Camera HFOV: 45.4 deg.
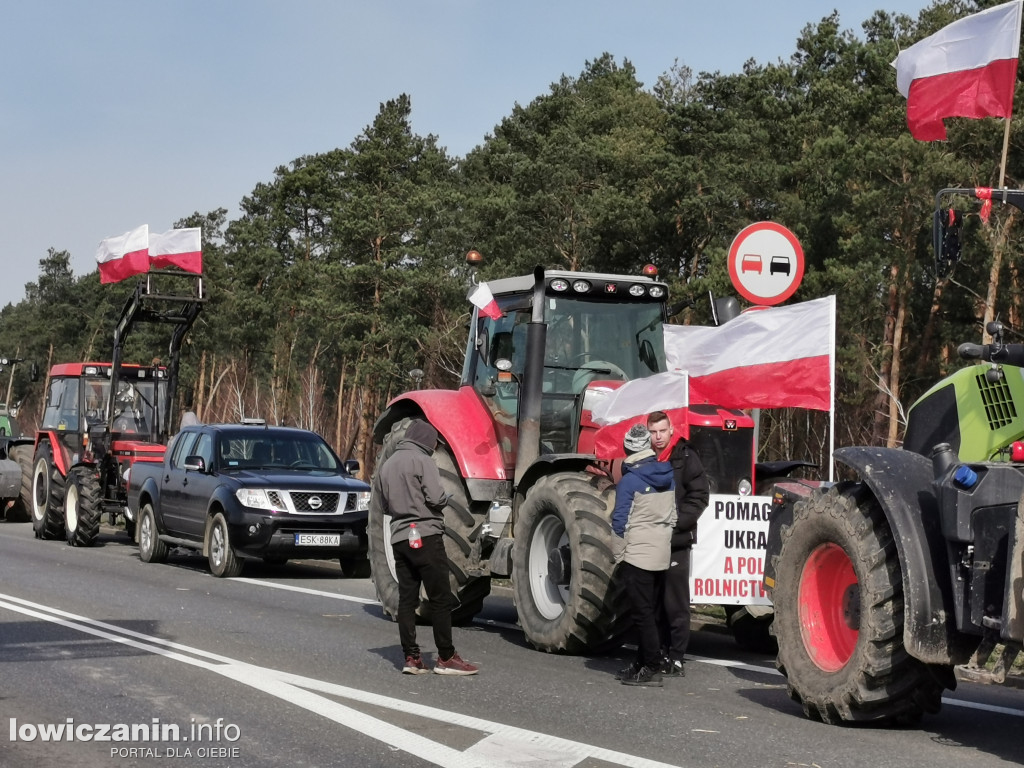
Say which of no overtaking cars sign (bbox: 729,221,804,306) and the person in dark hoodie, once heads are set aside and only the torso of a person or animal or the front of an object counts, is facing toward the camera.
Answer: the no overtaking cars sign

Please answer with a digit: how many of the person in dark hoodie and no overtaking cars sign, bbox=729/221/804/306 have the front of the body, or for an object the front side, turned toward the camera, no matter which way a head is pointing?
1

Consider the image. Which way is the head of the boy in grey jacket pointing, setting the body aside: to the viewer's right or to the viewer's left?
to the viewer's right

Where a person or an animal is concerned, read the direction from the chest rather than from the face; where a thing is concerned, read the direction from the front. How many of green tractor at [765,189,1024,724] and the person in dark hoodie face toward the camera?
0

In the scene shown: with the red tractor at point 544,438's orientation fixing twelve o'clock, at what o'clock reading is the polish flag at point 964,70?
The polish flag is roughly at 10 o'clock from the red tractor.

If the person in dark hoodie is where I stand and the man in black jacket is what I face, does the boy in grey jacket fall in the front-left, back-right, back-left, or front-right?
front-right

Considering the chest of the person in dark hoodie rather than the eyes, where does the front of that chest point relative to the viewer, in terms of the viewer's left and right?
facing away from the viewer and to the right of the viewer

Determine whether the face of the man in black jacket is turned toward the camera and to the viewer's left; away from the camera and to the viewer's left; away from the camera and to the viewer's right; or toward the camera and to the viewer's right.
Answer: toward the camera and to the viewer's left

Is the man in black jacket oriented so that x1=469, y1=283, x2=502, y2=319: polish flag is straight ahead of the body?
no

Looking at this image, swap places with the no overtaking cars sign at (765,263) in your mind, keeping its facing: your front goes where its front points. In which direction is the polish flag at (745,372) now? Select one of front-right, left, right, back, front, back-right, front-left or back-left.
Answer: front

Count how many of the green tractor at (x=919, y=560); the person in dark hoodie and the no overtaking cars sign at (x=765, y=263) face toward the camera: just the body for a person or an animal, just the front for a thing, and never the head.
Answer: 1

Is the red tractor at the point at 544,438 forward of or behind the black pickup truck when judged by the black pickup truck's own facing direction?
forward

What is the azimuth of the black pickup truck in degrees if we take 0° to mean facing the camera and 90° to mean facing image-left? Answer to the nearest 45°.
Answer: approximately 315°

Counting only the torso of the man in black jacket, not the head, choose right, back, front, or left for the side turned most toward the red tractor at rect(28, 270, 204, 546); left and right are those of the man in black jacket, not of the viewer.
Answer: right
